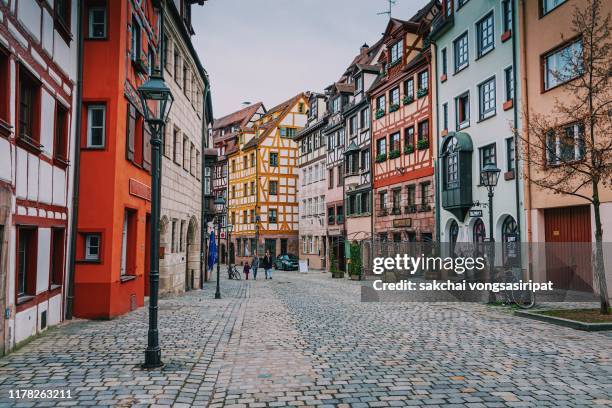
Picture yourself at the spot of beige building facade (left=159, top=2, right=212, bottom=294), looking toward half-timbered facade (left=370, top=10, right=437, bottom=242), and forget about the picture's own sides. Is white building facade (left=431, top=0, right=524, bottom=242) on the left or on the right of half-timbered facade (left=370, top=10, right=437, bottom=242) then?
right

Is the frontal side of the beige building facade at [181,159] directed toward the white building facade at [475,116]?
yes

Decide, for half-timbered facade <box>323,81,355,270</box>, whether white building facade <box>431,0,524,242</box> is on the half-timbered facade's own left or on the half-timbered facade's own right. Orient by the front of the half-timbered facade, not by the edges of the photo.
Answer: on the half-timbered facade's own left

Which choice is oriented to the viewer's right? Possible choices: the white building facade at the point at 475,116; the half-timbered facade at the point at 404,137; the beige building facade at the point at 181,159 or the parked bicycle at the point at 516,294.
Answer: the beige building facade at the point at 181,159

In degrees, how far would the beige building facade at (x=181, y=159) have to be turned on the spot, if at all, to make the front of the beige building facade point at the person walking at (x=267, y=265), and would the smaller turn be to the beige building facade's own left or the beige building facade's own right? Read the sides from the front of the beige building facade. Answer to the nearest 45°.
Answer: approximately 90° to the beige building facade's own left

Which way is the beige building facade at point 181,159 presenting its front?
to the viewer's right

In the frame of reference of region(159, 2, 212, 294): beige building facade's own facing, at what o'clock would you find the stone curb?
The stone curb is roughly at 2 o'clock from the beige building facade.

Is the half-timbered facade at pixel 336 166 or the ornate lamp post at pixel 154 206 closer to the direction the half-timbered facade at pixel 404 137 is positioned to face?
the ornate lamp post
